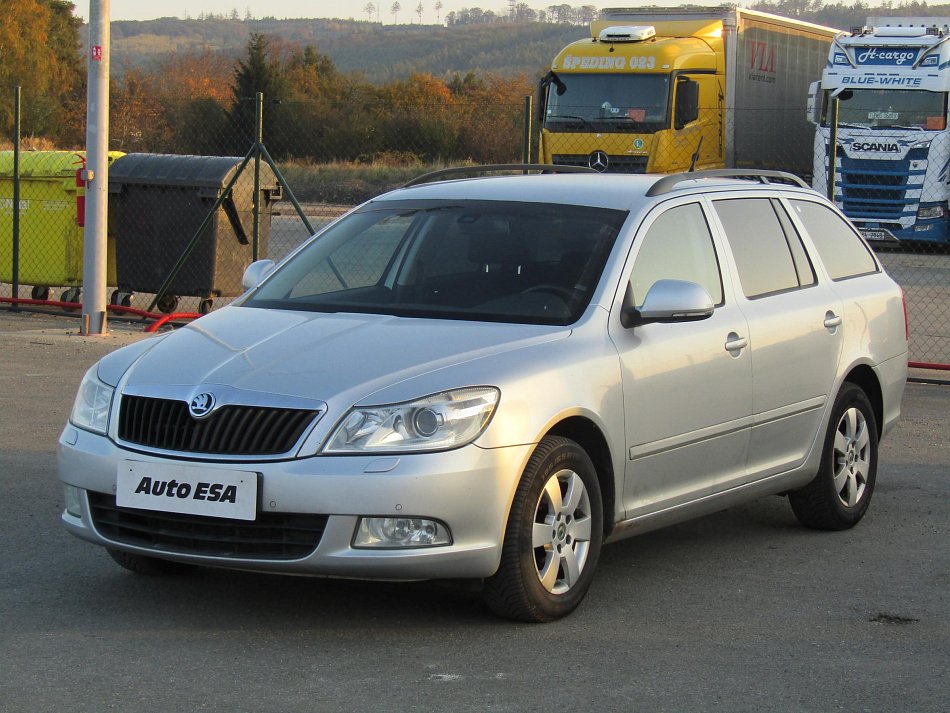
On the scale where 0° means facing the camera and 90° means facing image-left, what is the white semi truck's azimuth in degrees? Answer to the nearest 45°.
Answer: approximately 0°

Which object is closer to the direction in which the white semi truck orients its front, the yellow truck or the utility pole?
the utility pole

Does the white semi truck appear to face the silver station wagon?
yes

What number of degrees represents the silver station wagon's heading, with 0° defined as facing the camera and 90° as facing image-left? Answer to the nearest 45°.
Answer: approximately 45°

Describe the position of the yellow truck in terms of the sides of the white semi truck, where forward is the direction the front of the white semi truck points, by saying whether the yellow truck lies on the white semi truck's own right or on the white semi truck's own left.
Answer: on the white semi truck's own right
